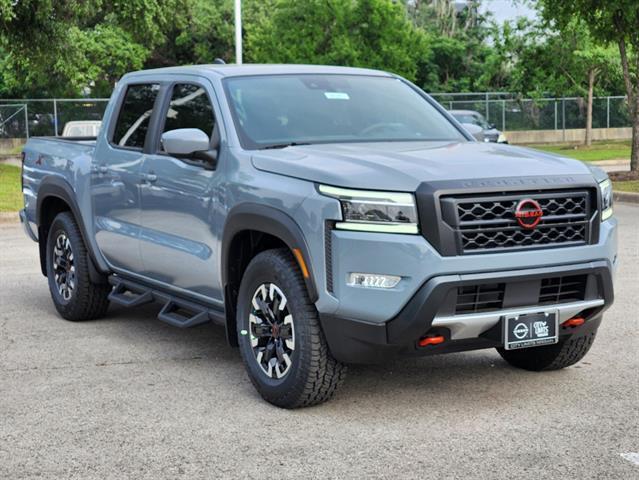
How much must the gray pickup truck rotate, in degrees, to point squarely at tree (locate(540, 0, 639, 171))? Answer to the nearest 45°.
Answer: approximately 135° to its left

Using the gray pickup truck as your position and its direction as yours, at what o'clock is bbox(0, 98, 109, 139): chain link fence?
The chain link fence is roughly at 7 o'clock from the gray pickup truck.

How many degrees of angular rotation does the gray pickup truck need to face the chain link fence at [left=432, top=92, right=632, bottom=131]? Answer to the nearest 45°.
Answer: approximately 135° to its left

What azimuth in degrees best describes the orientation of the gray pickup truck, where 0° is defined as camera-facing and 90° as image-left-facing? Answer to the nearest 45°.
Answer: approximately 315°

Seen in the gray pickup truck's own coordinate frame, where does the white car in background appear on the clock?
The white car in background is roughly at 7 o'clock from the gray pickup truck.

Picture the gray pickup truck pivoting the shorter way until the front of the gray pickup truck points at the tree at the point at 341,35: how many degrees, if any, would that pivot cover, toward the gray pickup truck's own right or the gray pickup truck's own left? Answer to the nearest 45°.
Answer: approximately 135° to the gray pickup truck's own left
